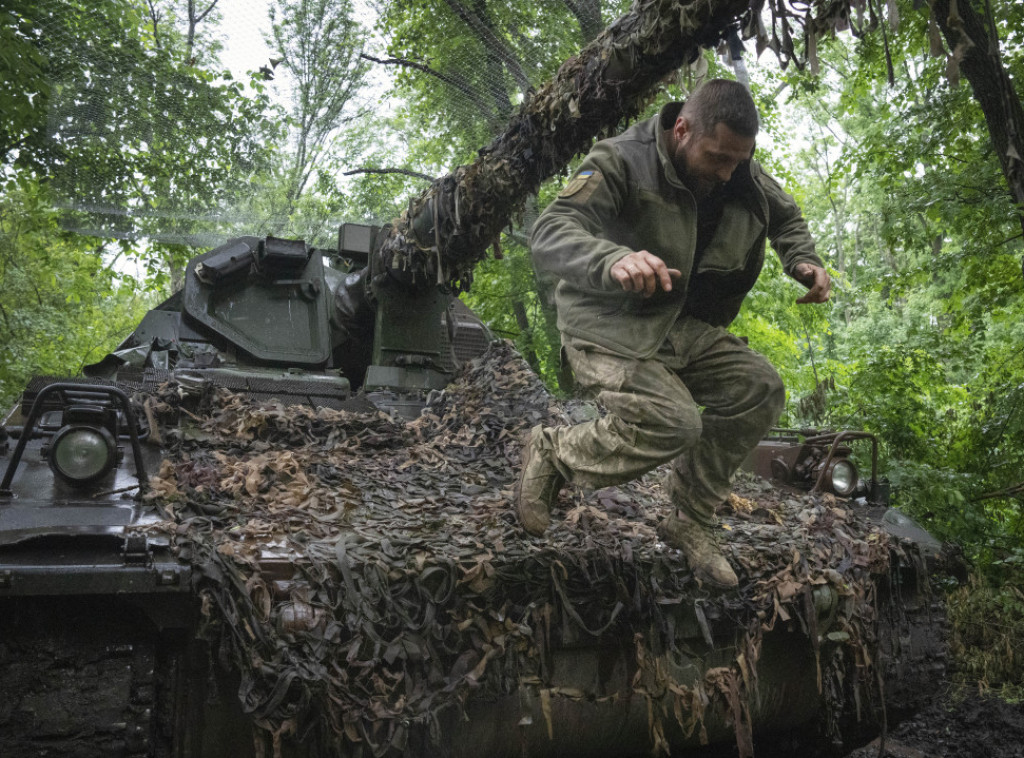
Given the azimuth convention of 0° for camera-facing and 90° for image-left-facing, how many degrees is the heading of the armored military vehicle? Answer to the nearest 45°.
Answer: approximately 315°

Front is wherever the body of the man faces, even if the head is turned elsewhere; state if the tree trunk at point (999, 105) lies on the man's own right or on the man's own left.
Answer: on the man's own left

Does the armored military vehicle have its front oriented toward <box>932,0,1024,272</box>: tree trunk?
no
